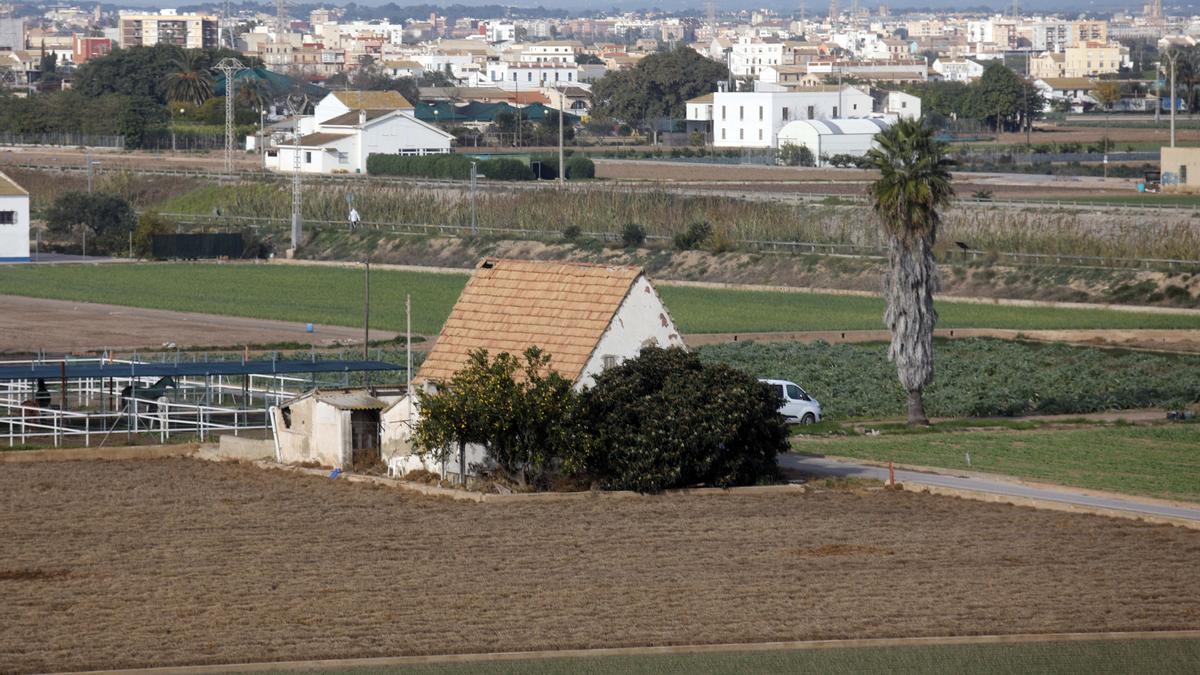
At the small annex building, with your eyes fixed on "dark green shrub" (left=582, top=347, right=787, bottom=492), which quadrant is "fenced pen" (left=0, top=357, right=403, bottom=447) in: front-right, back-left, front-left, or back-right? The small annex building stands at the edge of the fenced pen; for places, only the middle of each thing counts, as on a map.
back-left

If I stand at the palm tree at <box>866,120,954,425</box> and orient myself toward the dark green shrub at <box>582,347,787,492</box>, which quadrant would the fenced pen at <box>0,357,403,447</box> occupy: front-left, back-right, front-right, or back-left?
front-right

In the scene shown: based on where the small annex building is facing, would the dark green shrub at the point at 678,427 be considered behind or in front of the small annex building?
in front

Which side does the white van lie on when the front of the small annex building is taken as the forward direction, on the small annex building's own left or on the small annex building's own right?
on the small annex building's own left

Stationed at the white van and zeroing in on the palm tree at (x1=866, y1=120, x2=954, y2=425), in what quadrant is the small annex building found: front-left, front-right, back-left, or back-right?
back-right

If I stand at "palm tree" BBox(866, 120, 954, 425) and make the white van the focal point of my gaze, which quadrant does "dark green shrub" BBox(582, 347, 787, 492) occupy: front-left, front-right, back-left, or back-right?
front-left

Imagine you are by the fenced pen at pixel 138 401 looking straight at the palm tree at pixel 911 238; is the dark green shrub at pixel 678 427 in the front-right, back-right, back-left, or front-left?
front-right

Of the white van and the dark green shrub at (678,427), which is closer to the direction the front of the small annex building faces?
the dark green shrub

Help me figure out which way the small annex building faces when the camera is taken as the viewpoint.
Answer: facing the viewer and to the right of the viewer

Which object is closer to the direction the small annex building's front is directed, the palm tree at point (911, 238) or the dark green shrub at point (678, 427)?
the dark green shrub

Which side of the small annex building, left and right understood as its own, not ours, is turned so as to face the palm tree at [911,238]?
left
